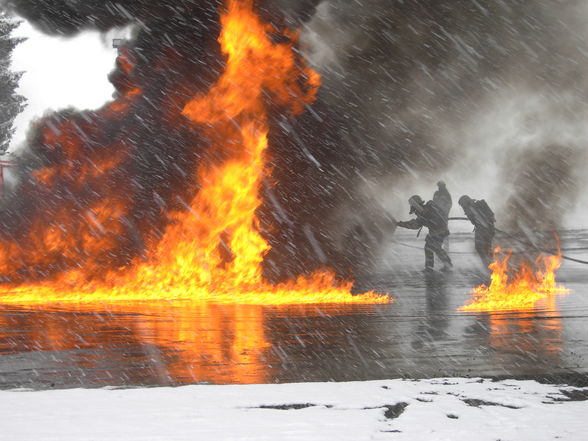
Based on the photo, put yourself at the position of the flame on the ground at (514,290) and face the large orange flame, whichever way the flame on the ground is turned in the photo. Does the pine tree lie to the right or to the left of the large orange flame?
right

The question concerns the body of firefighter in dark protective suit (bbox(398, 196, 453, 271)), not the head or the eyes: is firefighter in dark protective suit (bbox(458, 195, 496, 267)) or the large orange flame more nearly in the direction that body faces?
the large orange flame

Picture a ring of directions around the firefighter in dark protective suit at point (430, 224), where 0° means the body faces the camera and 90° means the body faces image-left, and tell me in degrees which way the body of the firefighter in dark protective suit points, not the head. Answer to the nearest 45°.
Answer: approximately 90°

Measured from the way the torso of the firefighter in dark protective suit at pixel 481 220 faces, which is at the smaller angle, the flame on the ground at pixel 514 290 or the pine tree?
the pine tree

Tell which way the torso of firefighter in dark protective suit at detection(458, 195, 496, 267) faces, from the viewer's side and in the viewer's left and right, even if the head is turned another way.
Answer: facing to the left of the viewer

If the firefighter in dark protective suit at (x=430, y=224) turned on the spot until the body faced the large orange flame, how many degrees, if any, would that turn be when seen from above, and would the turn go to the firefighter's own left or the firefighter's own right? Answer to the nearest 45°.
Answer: approximately 45° to the firefighter's own left

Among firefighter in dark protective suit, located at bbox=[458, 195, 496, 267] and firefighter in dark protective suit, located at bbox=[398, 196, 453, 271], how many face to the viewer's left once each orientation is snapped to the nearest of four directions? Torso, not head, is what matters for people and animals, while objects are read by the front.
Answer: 2

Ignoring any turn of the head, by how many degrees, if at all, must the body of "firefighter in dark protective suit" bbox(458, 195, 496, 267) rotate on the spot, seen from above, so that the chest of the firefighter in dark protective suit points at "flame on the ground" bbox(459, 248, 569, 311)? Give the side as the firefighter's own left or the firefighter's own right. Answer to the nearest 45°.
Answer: approximately 90° to the firefighter's own left

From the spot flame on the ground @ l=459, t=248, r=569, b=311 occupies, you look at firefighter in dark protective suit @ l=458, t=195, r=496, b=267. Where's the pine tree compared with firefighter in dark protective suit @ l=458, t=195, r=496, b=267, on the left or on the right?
left

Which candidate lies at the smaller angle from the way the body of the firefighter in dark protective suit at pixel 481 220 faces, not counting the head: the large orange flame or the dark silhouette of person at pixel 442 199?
the large orange flame
